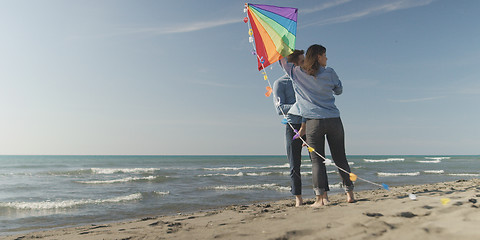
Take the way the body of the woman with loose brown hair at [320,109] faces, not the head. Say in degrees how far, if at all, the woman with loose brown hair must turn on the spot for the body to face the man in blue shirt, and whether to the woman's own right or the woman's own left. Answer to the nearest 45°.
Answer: approximately 45° to the woman's own left

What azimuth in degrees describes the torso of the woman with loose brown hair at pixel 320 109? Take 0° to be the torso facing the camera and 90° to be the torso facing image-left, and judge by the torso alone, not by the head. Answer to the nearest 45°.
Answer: approximately 180°
